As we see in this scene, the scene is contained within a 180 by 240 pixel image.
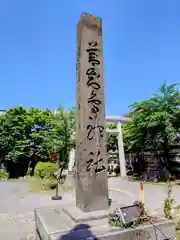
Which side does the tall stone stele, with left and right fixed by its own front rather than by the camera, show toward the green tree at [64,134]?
back

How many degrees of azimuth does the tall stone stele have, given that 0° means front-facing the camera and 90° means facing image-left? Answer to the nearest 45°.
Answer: approximately 0°

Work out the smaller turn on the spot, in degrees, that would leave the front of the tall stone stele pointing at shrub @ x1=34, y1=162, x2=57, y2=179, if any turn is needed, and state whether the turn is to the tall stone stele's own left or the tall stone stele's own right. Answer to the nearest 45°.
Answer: approximately 180°

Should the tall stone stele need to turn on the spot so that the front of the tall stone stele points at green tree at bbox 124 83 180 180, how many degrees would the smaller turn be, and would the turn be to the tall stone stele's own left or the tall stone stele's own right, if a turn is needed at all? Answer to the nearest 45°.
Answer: approximately 135° to the tall stone stele's own left

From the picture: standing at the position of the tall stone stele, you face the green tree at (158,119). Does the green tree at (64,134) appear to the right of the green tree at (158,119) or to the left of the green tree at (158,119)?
left

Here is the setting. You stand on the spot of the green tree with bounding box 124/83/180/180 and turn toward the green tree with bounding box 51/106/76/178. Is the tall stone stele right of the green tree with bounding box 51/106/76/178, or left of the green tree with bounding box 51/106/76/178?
left
